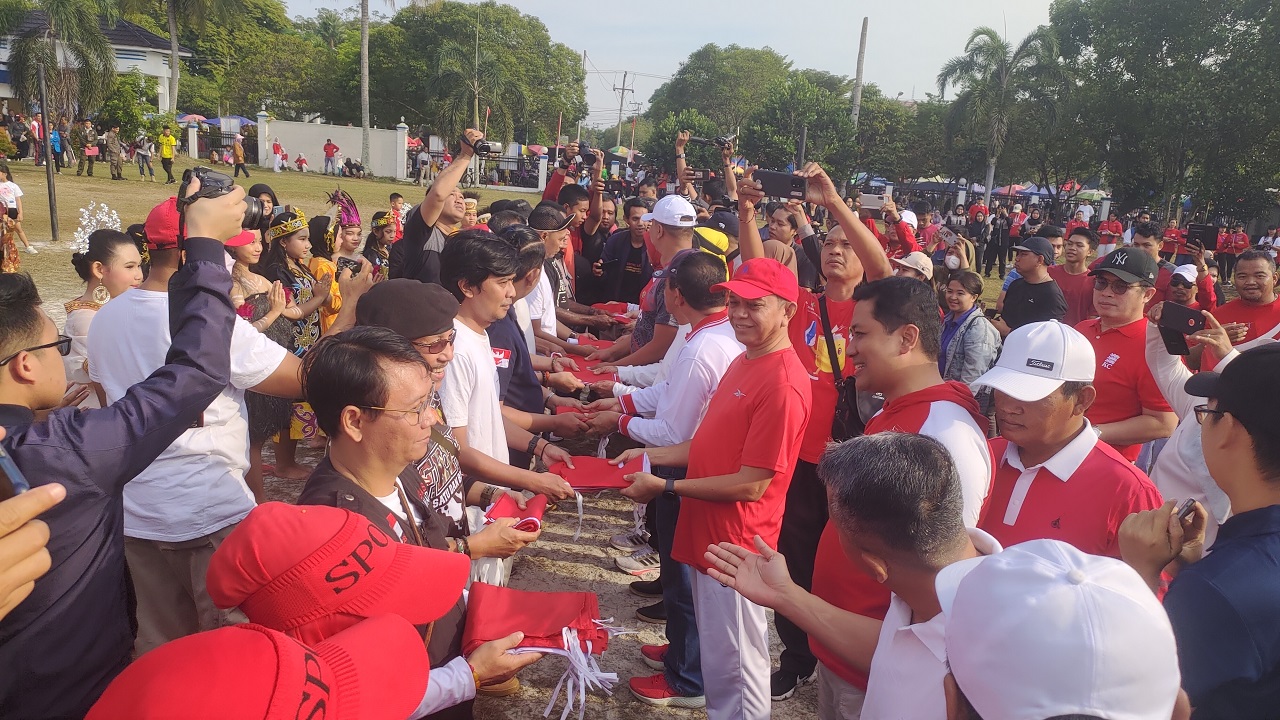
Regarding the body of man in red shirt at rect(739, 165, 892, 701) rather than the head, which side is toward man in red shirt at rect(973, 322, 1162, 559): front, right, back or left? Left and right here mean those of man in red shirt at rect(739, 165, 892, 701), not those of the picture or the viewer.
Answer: left

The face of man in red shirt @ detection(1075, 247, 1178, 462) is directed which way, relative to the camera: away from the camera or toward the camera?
toward the camera

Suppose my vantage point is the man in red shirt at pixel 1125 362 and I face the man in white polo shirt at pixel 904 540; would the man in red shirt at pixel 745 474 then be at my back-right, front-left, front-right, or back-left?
front-right

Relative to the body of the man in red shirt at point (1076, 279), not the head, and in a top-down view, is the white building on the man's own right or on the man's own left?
on the man's own right

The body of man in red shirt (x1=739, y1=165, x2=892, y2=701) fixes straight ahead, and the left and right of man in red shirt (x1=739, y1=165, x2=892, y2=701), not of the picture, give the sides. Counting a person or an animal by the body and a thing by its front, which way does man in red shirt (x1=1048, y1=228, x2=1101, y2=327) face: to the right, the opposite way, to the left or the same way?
the same way

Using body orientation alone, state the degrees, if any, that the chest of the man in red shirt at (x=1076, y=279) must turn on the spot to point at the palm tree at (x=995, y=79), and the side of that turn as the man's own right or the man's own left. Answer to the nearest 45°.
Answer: approximately 135° to the man's own right

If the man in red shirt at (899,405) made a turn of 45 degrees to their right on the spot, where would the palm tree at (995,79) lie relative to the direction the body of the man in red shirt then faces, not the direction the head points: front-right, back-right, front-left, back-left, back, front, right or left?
front-right

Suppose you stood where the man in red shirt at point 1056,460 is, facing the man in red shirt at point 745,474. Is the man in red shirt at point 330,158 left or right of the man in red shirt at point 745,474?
right

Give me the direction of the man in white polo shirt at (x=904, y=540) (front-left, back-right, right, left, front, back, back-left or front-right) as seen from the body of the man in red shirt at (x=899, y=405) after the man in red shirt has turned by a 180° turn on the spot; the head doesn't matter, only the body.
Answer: right

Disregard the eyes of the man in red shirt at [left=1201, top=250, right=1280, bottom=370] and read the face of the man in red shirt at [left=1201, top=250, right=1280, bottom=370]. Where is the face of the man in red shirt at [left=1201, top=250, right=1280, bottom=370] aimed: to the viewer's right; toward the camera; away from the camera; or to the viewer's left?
toward the camera

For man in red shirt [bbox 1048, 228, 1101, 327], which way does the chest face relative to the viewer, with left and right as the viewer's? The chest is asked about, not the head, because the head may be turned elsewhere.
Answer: facing the viewer and to the left of the viewer

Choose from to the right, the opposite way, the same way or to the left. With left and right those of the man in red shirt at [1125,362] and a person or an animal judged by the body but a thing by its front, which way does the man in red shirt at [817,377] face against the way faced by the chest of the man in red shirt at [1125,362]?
the same way

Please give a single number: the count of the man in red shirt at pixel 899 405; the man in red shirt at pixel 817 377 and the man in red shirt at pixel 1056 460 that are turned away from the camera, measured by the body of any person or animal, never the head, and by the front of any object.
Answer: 0

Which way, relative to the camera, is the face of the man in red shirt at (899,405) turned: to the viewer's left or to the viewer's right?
to the viewer's left

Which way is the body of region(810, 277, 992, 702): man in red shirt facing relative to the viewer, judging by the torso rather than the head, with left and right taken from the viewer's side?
facing to the left of the viewer

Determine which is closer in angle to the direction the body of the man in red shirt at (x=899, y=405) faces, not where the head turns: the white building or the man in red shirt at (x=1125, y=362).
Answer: the white building

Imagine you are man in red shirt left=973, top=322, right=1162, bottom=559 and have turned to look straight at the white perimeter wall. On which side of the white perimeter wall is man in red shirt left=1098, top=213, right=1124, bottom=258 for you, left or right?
right

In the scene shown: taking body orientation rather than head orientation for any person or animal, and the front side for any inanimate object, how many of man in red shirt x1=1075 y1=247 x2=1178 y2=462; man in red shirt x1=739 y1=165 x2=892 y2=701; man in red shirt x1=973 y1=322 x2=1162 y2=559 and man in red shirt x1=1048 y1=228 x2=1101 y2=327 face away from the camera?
0
